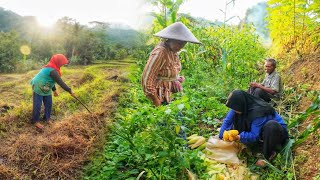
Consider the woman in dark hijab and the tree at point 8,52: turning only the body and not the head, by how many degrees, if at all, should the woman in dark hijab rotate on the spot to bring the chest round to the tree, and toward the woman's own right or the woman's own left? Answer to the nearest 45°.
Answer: approximately 90° to the woman's own right

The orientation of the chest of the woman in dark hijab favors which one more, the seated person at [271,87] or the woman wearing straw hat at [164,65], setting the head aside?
the woman wearing straw hat

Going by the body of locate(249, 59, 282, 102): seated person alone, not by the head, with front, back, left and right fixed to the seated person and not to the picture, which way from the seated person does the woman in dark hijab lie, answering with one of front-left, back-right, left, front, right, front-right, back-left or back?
front-left

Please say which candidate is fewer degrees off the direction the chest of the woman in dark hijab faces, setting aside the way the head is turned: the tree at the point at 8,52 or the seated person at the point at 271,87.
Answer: the tree

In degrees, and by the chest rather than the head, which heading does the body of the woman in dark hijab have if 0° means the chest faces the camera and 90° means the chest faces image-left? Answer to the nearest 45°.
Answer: approximately 45°

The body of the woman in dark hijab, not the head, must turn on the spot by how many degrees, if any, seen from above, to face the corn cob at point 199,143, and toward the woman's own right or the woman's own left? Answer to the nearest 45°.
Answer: approximately 45° to the woman's own right

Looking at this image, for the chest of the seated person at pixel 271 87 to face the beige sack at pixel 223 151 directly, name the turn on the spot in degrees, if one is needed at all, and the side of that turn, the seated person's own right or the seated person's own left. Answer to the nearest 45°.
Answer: approximately 45° to the seated person's own left

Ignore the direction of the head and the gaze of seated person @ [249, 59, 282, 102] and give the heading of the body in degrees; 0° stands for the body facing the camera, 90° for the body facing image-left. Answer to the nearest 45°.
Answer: approximately 45°

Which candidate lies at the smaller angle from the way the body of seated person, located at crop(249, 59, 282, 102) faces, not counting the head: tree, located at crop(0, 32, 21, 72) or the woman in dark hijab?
the woman in dark hijab

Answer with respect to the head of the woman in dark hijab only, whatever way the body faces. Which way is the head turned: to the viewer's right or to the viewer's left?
to the viewer's left

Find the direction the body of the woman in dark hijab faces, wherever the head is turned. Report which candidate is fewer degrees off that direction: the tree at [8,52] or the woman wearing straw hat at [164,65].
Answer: the woman wearing straw hat
